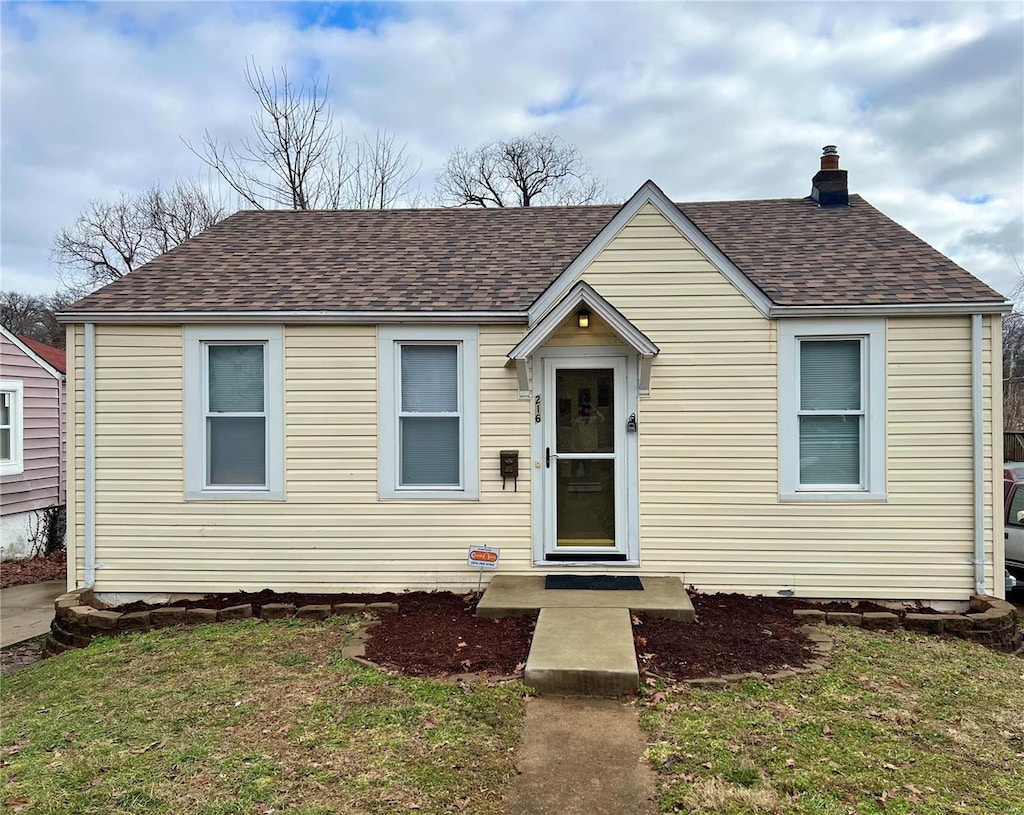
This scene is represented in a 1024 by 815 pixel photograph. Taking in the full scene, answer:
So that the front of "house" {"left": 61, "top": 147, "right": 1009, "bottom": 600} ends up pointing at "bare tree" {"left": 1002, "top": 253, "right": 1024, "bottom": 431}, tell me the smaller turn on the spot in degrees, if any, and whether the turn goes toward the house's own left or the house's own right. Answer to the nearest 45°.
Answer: approximately 135° to the house's own left

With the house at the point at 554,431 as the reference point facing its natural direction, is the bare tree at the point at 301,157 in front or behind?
behind

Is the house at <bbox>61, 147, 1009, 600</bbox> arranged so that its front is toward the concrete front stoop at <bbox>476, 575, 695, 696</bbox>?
yes

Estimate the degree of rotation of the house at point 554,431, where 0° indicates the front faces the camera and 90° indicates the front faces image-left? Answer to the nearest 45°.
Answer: approximately 0°

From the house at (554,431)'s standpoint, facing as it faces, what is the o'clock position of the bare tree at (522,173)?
The bare tree is roughly at 6 o'clock from the house.

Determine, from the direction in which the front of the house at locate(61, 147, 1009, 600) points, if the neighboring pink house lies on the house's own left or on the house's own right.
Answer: on the house's own right
